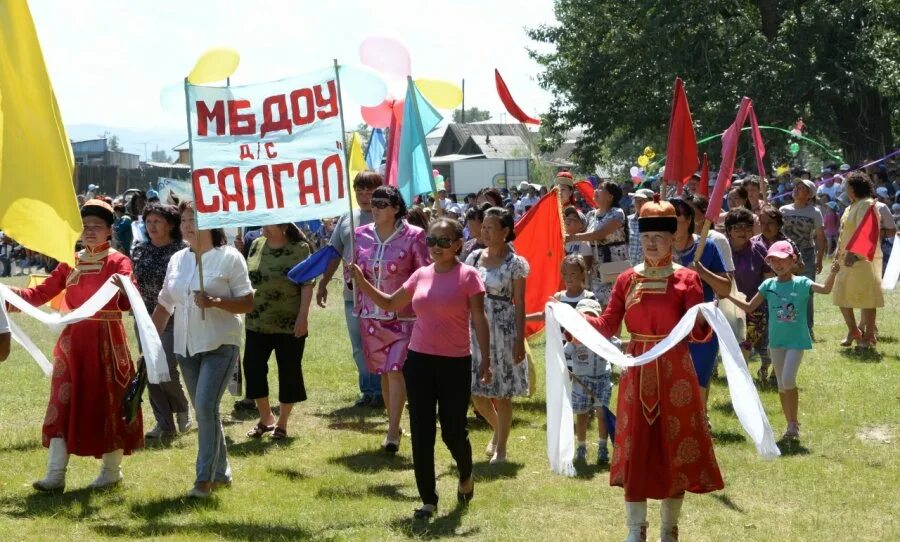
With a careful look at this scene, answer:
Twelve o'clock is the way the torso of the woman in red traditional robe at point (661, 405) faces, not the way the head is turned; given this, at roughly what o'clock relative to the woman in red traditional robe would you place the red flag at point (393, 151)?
The red flag is roughly at 5 o'clock from the woman in red traditional robe.

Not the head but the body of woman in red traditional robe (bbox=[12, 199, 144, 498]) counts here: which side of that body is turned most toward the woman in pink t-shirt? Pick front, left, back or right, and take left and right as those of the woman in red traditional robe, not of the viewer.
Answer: left

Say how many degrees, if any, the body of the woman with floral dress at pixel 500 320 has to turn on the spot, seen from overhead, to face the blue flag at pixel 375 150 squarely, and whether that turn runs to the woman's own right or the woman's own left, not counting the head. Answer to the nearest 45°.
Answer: approximately 135° to the woman's own right

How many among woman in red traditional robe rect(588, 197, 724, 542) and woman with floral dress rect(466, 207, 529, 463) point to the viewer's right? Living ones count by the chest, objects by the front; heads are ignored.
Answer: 0

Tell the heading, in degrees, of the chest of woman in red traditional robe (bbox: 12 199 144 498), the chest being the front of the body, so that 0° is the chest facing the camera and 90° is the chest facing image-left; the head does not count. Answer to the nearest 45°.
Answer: approximately 45°

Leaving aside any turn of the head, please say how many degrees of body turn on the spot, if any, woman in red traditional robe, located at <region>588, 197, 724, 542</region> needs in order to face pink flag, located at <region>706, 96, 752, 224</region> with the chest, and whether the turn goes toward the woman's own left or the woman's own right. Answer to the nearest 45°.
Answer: approximately 180°

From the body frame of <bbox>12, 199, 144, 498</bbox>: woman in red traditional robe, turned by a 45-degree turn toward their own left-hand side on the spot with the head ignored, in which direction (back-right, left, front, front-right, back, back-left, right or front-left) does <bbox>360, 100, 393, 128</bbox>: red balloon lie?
back-left

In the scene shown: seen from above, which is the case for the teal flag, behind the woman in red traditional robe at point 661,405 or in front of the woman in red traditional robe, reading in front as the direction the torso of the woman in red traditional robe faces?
behind

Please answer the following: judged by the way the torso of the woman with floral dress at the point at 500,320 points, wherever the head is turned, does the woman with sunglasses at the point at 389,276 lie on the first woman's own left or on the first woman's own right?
on the first woman's own right

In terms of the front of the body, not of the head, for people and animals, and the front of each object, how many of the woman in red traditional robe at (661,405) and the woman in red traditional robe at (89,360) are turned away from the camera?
0
